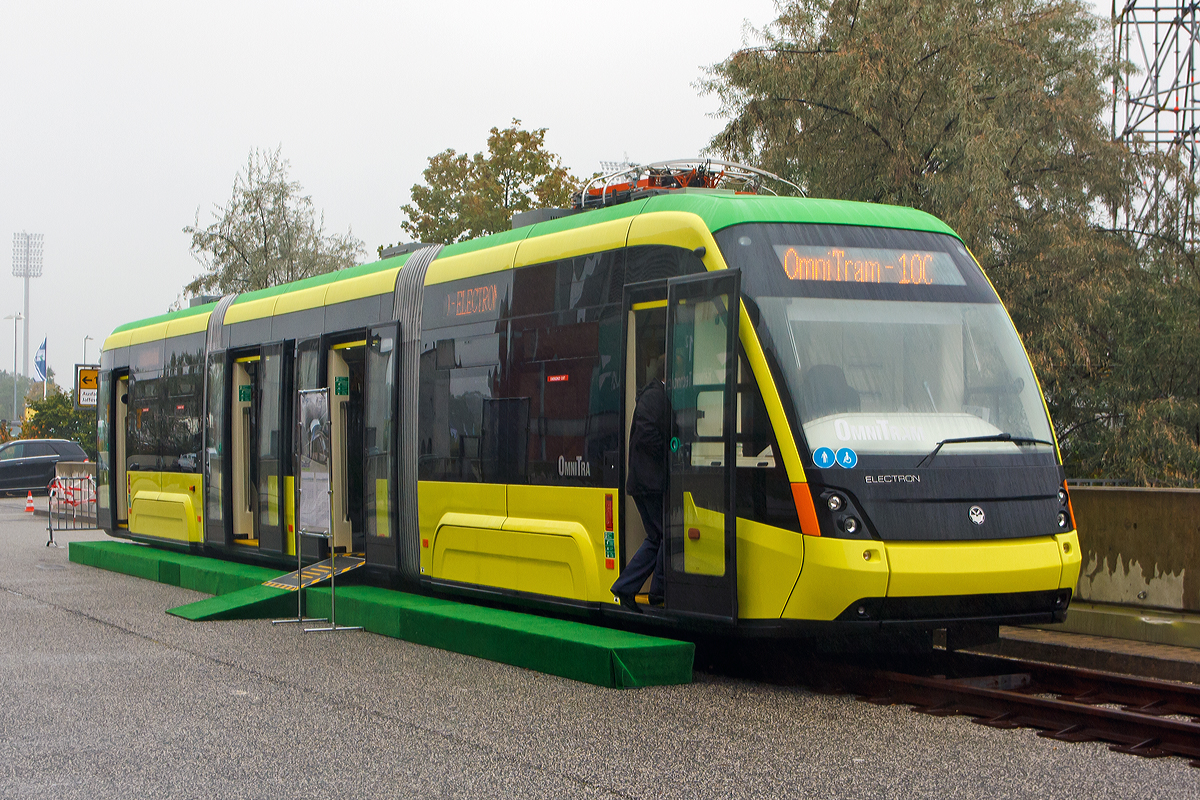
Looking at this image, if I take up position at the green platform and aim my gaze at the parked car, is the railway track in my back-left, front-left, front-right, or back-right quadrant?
back-right

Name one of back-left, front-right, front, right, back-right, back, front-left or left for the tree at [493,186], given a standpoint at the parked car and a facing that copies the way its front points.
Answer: back

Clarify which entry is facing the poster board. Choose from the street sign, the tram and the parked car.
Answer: the street sign

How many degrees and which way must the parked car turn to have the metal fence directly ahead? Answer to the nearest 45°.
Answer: approximately 90° to its left

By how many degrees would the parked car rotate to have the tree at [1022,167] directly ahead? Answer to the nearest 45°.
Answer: approximately 135° to its left

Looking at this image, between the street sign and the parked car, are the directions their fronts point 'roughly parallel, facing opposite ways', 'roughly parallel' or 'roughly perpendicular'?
roughly perpendicular

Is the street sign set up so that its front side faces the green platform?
yes

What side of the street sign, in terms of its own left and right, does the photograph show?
front

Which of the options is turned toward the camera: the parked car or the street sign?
the street sign

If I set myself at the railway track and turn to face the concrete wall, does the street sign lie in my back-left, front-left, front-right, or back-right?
front-left

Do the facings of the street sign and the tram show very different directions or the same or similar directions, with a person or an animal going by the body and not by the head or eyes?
same or similar directions

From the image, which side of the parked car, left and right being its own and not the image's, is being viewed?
left

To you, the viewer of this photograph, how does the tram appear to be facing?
facing the viewer and to the right of the viewer
